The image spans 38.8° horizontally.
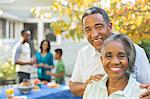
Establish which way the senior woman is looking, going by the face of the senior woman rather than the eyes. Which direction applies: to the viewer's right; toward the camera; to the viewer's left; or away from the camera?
toward the camera

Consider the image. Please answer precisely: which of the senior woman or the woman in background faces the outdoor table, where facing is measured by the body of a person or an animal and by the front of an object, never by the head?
the woman in background

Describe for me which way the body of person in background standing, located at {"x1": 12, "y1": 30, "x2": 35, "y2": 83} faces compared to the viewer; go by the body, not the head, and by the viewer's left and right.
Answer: facing the viewer and to the right of the viewer

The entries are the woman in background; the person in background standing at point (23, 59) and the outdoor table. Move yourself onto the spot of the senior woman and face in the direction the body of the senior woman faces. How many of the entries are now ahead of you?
0

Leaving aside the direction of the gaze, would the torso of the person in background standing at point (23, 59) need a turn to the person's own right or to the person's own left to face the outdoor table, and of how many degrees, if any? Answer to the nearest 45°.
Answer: approximately 45° to the person's own right

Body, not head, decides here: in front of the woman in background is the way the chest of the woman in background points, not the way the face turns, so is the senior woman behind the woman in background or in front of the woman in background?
in front

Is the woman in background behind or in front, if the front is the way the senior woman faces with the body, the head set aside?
behind

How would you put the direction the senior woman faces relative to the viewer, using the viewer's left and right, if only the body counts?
facing the viewer

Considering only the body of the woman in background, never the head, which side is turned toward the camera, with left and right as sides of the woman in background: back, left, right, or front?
front

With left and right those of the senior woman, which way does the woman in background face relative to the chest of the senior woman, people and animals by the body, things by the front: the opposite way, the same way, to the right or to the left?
the same way

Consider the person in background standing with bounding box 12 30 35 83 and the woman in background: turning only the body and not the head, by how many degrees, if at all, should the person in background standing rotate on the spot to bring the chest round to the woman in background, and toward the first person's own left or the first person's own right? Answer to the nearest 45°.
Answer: approximately 45° to the first person's own left

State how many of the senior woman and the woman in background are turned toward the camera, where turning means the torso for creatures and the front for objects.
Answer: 2

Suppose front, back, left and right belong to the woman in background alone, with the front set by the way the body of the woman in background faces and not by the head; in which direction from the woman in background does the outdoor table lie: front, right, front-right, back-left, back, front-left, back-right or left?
front
